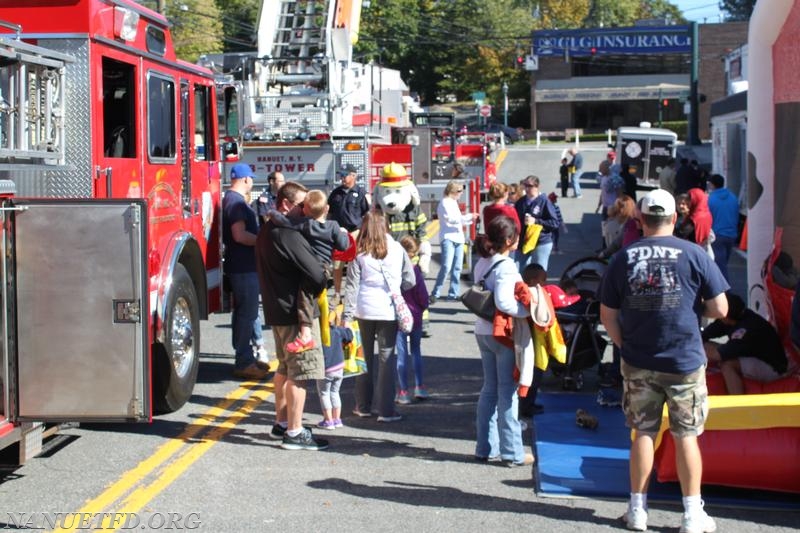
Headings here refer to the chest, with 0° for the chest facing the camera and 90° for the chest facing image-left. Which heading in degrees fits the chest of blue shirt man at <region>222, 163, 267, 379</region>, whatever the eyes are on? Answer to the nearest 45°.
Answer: approximately 270°

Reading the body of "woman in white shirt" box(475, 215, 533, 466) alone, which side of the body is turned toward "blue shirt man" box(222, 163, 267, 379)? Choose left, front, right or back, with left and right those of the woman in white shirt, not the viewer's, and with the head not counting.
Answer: left

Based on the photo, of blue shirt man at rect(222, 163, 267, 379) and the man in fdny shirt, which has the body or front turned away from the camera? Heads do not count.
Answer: the man in fdny shirt

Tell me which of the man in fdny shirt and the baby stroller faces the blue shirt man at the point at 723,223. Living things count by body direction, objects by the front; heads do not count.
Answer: the man in fdny shirt

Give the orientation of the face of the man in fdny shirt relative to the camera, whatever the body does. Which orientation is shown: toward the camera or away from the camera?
away from the camera

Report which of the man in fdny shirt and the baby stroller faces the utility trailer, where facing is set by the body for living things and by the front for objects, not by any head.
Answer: the man in fdny shirt

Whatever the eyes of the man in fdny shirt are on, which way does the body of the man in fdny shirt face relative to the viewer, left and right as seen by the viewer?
facing away from the viewer

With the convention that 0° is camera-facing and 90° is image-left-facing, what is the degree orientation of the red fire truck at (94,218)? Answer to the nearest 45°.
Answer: approximately 225°

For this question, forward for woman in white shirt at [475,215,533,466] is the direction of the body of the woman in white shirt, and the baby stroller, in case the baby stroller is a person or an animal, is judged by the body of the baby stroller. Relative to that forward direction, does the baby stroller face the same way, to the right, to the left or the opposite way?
the opposite way

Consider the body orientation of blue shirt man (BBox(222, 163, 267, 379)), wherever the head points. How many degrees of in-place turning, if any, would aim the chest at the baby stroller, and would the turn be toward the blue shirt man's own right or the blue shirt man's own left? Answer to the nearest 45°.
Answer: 0° — they already face it

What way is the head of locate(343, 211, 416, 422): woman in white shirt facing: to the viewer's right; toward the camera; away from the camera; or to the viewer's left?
away from the camera
